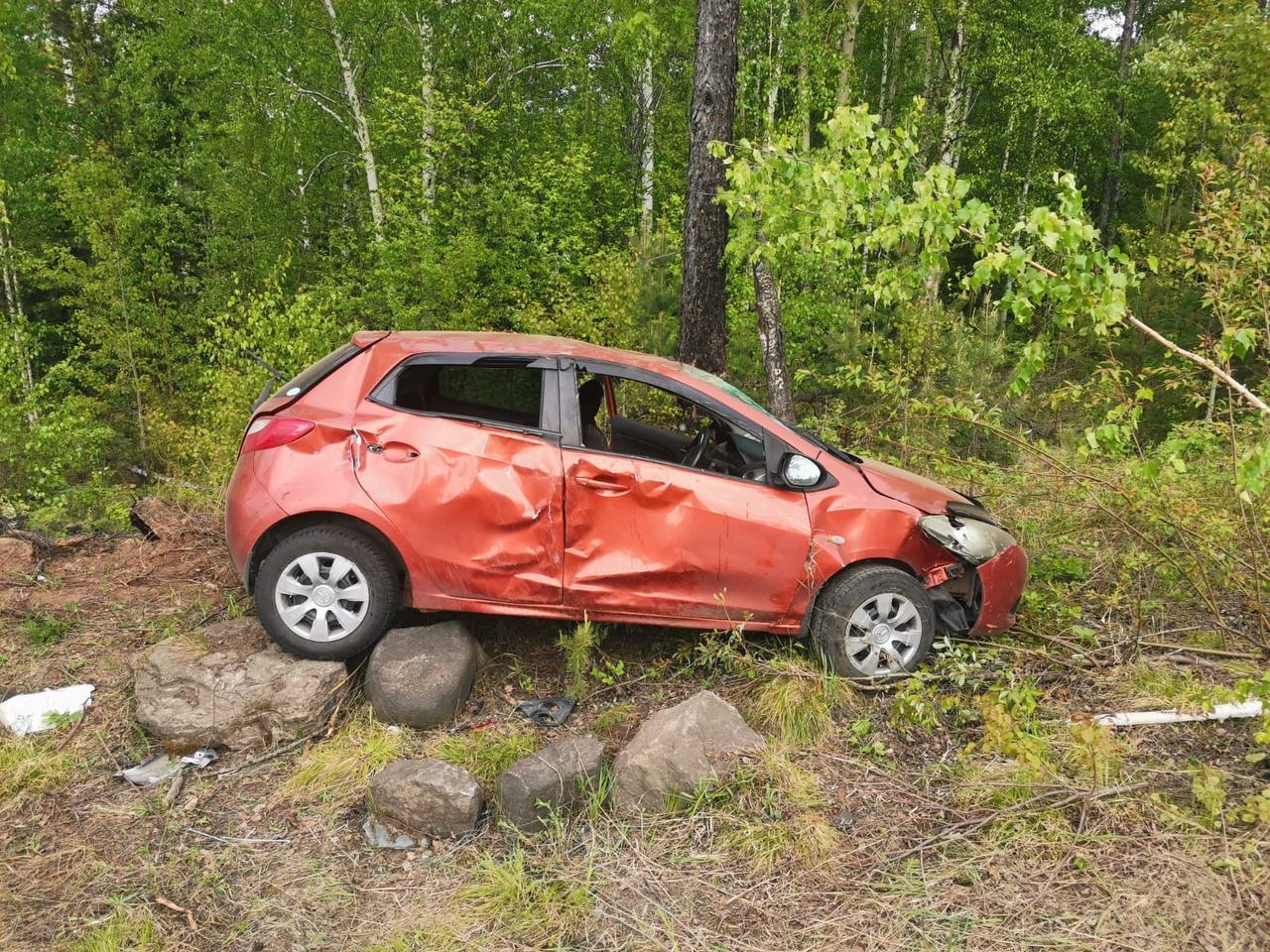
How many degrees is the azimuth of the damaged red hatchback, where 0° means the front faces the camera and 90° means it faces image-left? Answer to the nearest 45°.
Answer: approximately 270°

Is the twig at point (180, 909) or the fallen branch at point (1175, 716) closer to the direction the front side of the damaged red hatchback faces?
the fallen branch

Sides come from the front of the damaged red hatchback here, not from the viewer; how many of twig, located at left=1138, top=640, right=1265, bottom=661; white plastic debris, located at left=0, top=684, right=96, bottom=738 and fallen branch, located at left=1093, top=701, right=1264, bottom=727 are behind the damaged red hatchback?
1

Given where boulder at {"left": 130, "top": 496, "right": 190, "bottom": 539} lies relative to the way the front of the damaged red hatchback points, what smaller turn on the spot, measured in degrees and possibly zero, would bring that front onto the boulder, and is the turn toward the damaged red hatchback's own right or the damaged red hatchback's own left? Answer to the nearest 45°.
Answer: approximately 135° to the damaged red hatchback's own left

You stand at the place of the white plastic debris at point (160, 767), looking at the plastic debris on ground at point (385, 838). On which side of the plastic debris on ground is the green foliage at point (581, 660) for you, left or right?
left

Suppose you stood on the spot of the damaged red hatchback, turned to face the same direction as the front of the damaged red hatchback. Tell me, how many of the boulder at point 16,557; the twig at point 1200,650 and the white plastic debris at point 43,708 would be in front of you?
1

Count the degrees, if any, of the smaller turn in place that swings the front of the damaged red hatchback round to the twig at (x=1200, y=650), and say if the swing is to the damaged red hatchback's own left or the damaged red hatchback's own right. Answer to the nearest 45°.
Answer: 0° — it already faces it

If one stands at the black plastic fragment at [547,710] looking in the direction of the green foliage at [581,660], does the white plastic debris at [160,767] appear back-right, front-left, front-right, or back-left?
back-left
